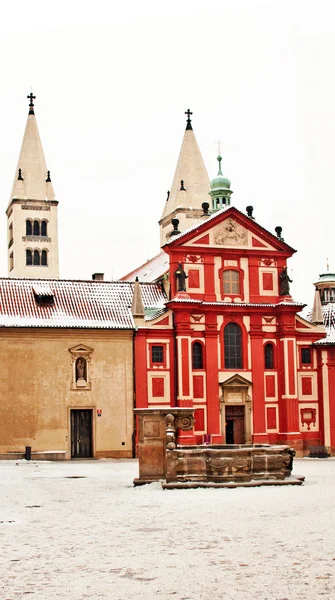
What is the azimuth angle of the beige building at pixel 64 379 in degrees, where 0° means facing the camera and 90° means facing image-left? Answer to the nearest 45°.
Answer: approximately 0°

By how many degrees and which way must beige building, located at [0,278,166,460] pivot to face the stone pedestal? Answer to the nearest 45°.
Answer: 0° — it already faces it

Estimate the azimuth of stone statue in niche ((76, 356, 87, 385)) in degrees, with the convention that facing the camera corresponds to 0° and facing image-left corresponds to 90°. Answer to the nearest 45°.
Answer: approximately 0°
